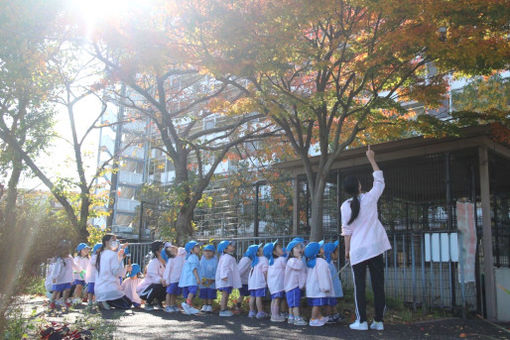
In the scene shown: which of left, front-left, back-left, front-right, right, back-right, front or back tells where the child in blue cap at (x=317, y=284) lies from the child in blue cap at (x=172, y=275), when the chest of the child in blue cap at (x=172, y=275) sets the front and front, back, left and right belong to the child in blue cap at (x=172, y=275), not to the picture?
front-right

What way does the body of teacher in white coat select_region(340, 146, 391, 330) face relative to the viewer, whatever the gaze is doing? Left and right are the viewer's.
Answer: facing away from the viewer

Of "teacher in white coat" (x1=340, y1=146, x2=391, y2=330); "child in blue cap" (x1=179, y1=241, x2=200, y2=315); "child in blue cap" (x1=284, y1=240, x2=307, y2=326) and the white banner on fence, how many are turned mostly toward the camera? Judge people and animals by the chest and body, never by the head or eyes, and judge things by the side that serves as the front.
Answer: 1

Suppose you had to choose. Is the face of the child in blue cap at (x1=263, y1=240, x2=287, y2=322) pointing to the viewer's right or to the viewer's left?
to the viewer's right

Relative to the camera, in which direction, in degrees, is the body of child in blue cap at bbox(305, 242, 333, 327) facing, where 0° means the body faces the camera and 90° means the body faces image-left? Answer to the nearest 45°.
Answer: approximately 225°

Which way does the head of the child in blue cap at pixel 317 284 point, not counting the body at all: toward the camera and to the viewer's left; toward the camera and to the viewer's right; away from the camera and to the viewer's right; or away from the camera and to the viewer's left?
away from the camera and to the viewer's right

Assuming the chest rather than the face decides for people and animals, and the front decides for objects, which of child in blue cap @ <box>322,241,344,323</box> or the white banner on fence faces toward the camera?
the white banner on fence

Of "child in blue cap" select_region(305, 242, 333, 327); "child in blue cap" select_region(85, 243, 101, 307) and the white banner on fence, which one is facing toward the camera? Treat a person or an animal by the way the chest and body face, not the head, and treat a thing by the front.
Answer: the white banner on fence

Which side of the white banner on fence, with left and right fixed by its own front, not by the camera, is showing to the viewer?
front

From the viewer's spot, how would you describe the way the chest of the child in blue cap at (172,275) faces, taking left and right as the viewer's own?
facing to the right of the viewer
